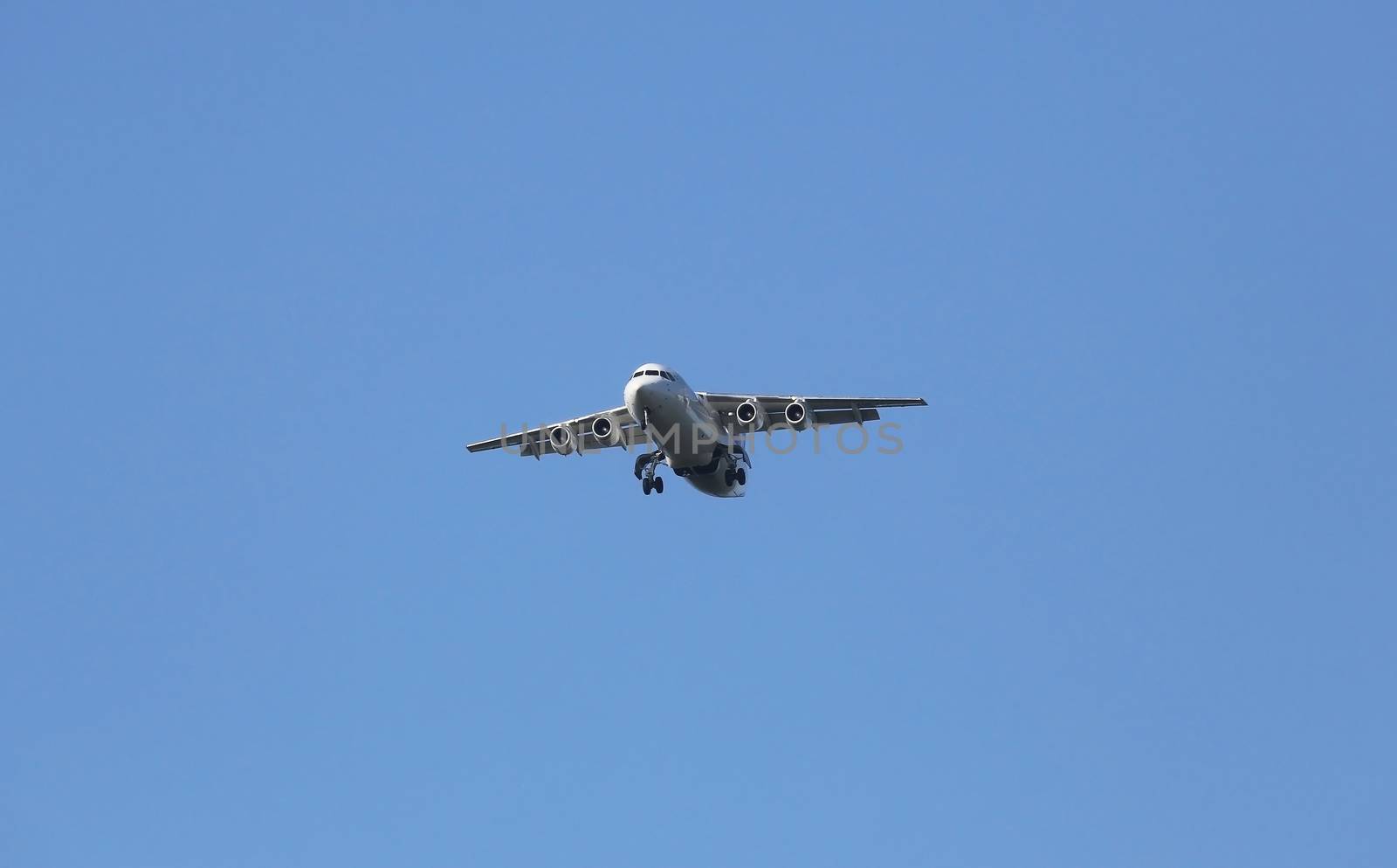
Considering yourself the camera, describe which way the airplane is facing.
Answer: facing the viewer
